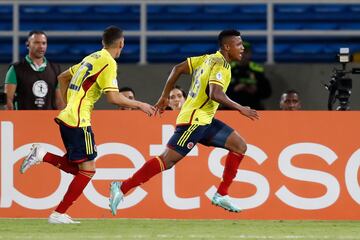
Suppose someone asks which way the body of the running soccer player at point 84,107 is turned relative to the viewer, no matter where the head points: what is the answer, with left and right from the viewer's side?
facing away from the viewer and to the right of the viewer

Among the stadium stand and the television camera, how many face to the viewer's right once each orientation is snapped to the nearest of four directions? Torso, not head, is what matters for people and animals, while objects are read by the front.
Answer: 0

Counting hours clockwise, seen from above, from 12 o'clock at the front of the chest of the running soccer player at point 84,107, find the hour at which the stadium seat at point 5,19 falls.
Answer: The stadium seat is roughly at 10 o'clock from the running soccer player.

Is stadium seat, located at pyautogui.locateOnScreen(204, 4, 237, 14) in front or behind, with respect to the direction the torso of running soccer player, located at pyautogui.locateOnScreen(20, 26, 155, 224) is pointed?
in front

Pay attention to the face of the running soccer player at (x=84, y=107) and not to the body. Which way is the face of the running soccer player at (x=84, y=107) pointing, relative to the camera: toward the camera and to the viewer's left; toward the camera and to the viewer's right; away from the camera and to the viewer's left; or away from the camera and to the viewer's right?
away from the camera and to the viewer's right
